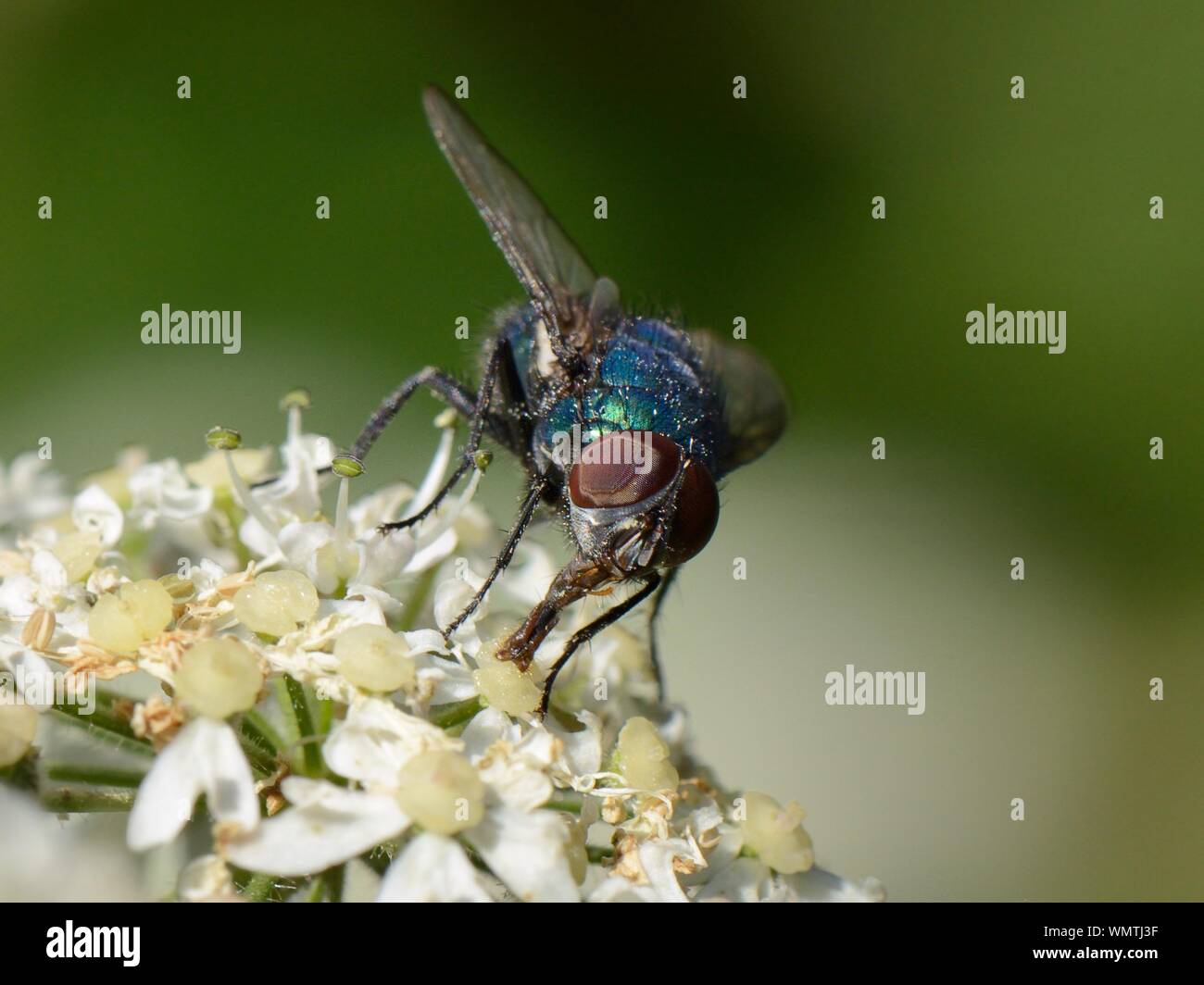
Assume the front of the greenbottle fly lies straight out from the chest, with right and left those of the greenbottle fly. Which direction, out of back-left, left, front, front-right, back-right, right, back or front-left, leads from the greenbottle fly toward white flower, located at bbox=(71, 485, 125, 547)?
right

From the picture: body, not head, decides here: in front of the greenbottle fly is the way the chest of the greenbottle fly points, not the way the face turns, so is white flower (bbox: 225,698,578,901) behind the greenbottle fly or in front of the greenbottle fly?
in front

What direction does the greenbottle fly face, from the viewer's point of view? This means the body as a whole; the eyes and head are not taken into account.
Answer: toward the camera

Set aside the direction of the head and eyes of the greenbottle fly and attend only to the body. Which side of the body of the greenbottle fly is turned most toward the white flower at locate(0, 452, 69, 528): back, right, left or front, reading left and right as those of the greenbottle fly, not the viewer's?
right

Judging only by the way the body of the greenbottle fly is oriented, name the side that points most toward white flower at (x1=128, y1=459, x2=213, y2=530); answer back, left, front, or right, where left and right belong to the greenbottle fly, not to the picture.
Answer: right
